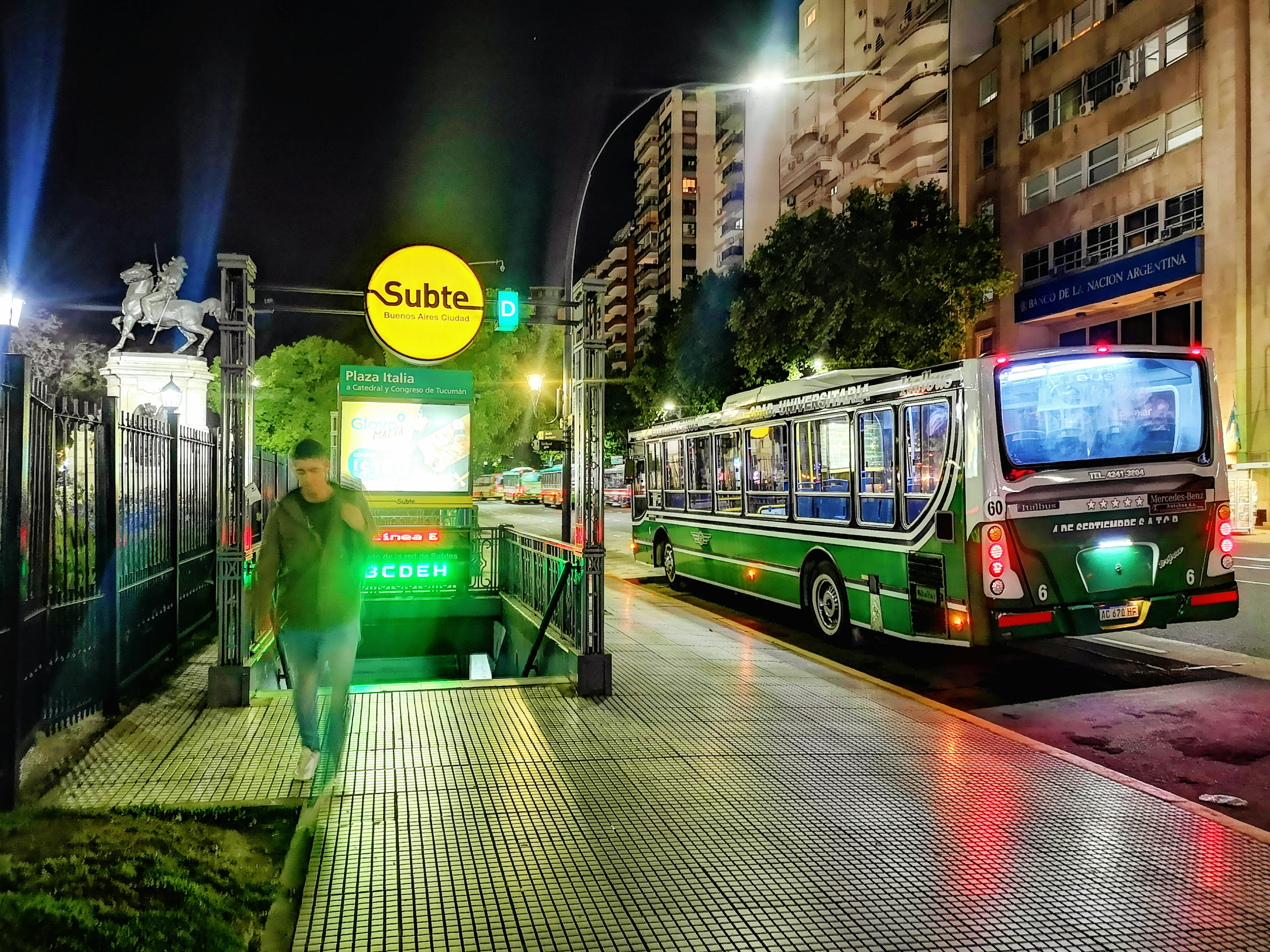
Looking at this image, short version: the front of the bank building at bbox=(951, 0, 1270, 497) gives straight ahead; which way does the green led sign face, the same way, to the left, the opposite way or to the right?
to the left

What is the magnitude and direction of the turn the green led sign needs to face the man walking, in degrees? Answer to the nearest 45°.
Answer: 0° — it already faces them

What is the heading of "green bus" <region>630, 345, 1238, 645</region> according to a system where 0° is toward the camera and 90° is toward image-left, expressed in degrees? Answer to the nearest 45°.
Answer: approximately 135°

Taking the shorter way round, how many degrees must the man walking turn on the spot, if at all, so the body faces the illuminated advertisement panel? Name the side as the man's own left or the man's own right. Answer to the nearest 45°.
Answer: approximately 180°

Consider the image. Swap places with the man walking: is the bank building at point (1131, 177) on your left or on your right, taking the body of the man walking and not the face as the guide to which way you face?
on your left

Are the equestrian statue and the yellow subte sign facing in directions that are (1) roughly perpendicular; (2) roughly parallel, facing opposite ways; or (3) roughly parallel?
roughly perpendicular
